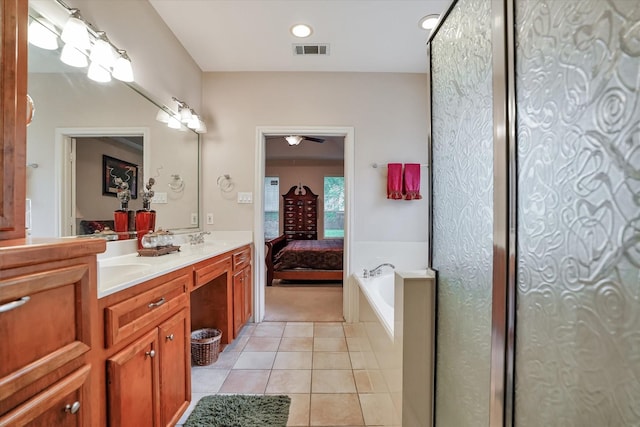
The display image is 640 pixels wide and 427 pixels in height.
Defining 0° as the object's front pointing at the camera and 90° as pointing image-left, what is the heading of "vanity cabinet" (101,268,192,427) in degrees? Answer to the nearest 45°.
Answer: approximately 315°

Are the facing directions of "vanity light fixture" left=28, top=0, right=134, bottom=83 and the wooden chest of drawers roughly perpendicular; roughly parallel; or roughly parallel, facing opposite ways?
roughly perpendicular

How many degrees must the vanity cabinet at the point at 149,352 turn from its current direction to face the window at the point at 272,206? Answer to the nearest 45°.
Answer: approximately 90° to its left

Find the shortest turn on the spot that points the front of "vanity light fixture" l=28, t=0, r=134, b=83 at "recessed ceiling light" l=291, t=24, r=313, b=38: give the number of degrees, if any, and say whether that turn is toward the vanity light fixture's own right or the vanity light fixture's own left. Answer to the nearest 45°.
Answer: approximately 45° to the vanity light fixture's own left

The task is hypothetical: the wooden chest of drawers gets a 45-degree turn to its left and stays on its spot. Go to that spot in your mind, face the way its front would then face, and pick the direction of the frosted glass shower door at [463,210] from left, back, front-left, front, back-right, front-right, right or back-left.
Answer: front-right

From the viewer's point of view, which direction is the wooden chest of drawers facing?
toward the camera

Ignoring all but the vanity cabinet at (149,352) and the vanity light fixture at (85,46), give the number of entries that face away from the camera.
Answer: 0

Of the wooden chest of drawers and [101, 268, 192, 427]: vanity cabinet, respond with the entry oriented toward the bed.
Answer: the wooden chest of drawers

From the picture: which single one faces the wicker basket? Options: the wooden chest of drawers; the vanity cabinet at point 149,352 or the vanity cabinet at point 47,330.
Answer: the wooden chest of drawers

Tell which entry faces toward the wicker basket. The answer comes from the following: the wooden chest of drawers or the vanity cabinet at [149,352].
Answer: the wooden chest of drawers

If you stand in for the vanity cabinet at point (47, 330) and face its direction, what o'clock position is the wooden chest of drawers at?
The wooden chest of drawers is roughly at 9 o'clock from the vanity cabinet.

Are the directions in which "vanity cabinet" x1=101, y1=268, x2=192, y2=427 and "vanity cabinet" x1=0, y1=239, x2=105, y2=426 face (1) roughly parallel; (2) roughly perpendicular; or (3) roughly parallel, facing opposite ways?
roughly parallel

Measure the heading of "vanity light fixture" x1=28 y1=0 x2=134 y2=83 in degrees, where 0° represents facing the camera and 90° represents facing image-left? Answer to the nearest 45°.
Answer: approximately 315°

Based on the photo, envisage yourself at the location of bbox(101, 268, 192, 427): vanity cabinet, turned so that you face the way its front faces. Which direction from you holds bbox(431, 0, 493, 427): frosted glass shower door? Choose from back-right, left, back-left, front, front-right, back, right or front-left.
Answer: front

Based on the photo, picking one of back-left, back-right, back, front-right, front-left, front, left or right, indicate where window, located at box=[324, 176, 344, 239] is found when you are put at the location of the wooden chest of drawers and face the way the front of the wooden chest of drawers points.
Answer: left
